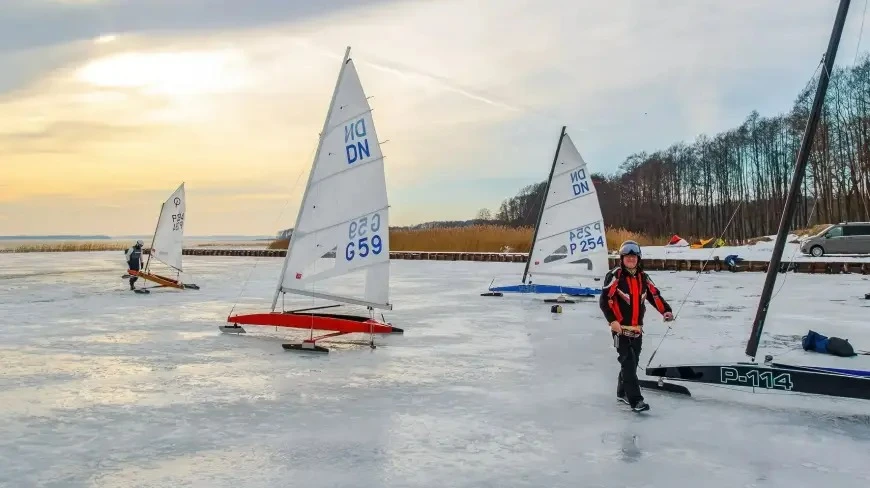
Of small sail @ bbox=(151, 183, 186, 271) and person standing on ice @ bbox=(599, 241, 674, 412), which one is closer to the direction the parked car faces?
the small sail

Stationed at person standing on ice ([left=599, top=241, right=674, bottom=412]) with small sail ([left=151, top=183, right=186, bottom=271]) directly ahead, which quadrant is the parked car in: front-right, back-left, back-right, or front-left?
front-right

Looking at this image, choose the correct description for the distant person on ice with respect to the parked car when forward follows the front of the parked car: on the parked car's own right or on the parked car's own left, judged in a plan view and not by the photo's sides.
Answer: on the parked car's own left

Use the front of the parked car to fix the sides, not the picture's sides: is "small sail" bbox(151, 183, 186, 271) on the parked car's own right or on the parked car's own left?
on the parked car's own left

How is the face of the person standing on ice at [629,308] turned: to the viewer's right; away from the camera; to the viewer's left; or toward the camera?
toward the camera

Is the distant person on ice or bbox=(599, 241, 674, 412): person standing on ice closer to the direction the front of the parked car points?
the distant person on ice

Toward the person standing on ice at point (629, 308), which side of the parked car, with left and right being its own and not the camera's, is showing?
left

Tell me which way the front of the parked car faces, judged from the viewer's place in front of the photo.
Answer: facing to the left of the viewer
